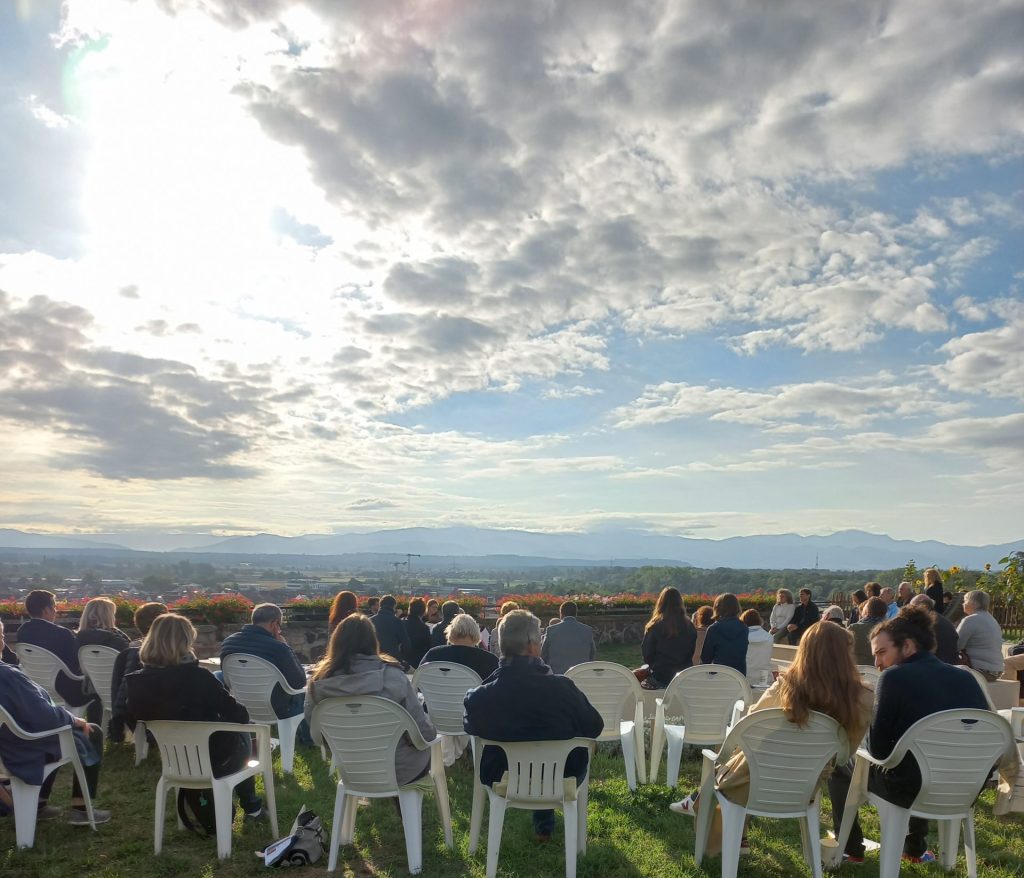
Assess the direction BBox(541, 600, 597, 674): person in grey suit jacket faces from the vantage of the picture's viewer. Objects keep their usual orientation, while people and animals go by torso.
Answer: facing away from the viewer

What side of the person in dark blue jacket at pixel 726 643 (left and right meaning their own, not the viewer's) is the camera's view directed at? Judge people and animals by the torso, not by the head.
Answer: back

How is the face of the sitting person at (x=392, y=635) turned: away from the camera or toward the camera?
away from the camera

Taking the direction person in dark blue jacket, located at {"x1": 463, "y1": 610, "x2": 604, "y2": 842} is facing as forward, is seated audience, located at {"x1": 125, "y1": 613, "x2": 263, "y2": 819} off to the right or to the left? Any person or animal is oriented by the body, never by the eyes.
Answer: on their left

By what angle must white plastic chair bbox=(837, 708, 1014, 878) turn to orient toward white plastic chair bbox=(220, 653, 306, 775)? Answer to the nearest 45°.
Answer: approximately 45° to its left

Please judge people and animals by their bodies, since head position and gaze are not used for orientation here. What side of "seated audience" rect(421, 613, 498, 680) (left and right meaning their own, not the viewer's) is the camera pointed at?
back

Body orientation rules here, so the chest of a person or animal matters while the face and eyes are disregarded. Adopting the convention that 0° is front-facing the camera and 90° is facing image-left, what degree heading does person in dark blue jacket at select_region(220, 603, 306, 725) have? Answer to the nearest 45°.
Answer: approximately 225°

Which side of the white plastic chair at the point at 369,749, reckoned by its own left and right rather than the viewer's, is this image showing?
back

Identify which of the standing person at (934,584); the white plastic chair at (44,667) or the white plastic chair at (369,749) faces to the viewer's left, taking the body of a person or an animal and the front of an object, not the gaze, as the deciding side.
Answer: the standing person

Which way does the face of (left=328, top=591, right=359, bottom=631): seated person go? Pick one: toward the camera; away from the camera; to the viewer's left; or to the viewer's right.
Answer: away from the camera

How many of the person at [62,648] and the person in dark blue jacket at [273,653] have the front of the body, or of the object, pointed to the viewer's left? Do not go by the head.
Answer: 0

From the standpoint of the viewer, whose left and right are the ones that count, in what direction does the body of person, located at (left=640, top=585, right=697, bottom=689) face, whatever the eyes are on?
facing away from the viewer

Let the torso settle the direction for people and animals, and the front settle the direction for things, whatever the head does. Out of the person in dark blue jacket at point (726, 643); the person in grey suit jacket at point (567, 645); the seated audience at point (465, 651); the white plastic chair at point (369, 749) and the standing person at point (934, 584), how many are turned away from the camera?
4

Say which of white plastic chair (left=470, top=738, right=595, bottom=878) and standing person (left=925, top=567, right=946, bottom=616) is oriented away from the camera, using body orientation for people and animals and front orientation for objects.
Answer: the white plastic chair

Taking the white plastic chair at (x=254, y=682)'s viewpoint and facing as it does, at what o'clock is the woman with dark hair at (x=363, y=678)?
The woman with dark hair is roughly at 4 o'clock from the white plastic chair.

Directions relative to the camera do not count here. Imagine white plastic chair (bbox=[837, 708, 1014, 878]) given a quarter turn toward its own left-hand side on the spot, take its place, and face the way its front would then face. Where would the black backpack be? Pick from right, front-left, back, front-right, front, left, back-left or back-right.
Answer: front-right

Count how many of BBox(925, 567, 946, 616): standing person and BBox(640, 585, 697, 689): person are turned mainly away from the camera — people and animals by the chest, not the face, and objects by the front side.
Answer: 1

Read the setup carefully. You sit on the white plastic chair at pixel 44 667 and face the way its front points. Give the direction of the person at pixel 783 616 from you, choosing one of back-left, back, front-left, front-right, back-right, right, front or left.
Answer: front-right

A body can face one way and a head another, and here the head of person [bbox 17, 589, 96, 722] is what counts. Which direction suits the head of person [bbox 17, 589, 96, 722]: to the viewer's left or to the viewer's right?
to the viewer's right
